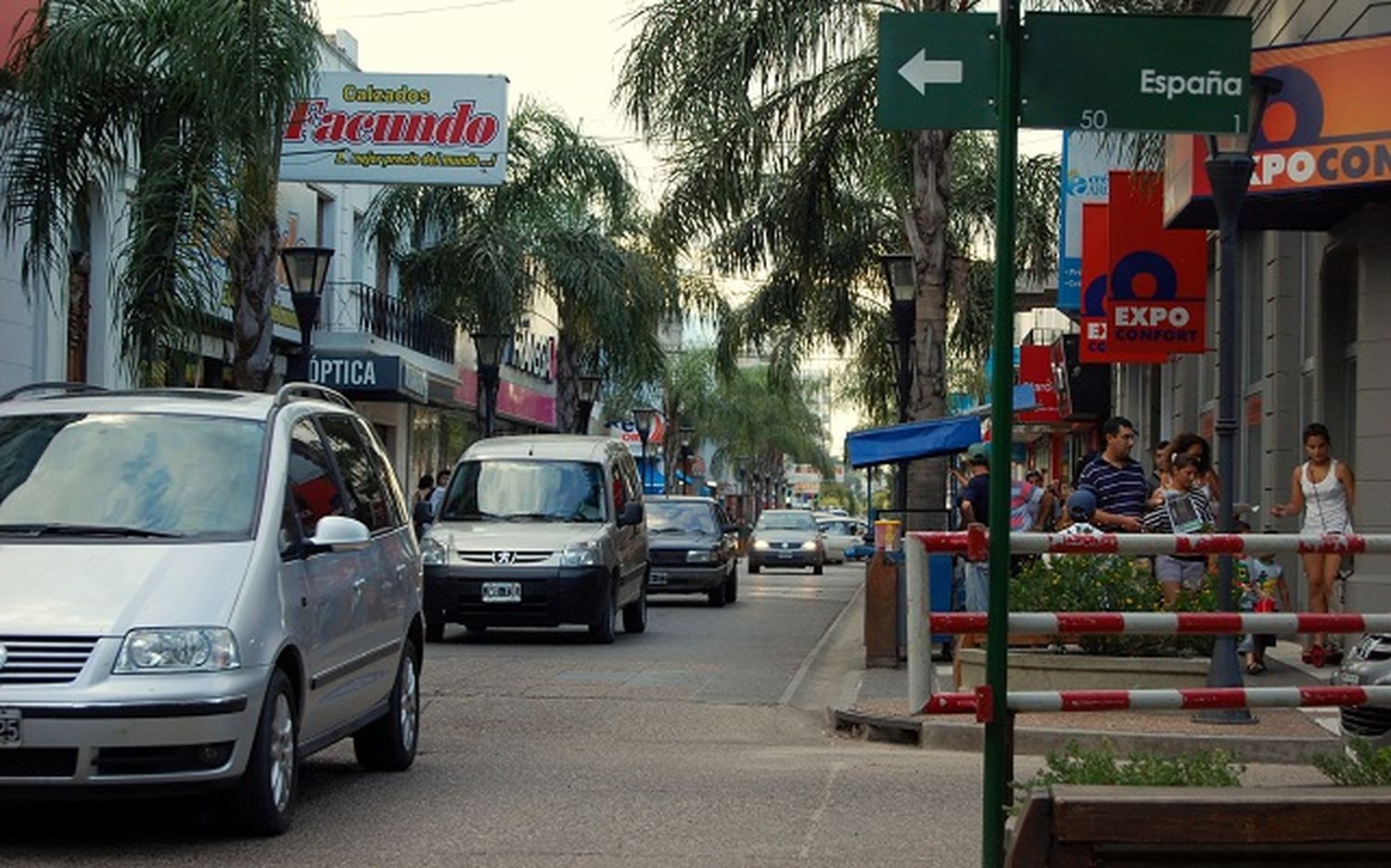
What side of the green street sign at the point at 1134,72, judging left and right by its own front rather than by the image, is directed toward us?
front

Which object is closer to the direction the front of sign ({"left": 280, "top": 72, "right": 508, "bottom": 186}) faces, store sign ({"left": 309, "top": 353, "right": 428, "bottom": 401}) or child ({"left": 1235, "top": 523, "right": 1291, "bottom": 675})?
the child

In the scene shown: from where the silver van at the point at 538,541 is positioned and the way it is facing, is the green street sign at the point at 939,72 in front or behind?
in front

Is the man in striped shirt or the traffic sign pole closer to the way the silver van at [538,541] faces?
the traffic sign pole

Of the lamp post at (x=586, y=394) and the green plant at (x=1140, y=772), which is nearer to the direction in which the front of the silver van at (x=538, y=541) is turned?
the green plant

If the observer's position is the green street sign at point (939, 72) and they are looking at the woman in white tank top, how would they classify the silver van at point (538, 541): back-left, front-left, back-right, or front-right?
front-left

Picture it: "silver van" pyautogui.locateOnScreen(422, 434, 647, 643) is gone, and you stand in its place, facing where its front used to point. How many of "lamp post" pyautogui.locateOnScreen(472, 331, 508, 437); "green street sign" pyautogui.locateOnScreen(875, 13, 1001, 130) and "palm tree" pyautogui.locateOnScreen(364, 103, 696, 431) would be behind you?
2

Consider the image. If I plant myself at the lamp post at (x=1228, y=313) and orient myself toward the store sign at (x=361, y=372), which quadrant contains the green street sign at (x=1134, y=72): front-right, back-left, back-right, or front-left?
back-left

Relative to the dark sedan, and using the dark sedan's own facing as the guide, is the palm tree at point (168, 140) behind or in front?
in front

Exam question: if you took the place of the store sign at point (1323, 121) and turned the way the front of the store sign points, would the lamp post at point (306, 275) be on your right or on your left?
on your right

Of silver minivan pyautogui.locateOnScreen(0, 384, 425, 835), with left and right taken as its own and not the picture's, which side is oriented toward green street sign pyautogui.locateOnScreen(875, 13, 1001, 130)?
left

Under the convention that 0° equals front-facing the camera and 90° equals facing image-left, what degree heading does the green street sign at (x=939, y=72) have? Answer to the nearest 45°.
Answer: approximately 0°

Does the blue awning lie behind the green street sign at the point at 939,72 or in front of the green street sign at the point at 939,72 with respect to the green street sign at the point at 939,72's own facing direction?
behind

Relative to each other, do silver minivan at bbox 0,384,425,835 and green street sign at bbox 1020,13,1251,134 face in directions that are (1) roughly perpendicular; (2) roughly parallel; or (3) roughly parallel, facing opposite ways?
roughly parallel

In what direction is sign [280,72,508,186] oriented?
toward the camera
